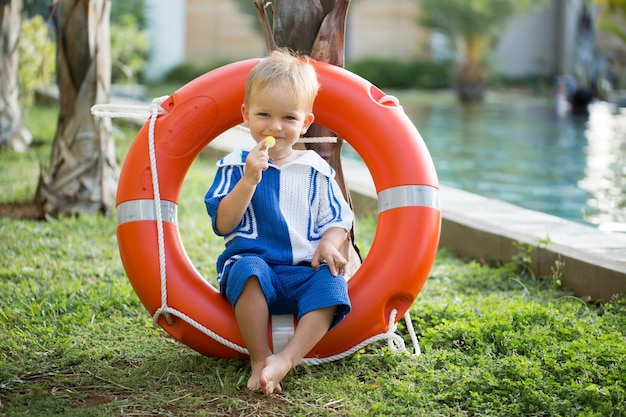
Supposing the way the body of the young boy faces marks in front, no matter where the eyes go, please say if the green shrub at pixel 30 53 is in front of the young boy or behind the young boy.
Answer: behind

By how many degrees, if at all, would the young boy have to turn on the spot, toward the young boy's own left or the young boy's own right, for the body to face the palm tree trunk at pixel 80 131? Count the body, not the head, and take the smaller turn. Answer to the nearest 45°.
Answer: approximately 135° to the young boy's own right

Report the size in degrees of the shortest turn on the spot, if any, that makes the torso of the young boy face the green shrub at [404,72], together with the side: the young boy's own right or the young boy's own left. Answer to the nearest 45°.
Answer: approximately 180°

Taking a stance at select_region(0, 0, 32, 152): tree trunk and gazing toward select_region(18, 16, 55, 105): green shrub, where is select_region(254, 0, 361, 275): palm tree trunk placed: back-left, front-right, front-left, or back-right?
back-right

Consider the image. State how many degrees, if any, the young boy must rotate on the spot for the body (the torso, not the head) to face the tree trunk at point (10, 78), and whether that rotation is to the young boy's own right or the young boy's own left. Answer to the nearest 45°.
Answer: approximately 135° to the young boy's own right

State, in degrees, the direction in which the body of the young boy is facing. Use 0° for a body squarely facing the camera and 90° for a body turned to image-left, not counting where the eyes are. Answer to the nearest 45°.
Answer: approximately 0°
